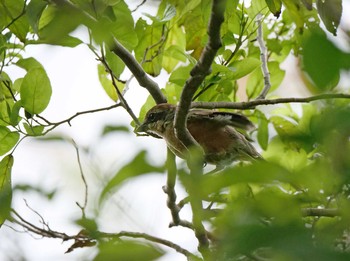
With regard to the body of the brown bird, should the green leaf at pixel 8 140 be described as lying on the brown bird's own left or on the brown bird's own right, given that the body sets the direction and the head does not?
on the brown bird's own right

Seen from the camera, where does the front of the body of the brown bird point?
to the viewer's left

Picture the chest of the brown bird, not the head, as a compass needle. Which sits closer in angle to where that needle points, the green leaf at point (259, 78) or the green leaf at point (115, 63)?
the green leaf at point (115, 63)

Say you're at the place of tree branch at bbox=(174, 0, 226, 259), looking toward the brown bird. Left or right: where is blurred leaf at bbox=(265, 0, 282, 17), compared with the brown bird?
right
